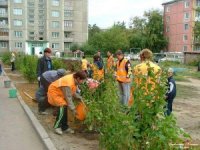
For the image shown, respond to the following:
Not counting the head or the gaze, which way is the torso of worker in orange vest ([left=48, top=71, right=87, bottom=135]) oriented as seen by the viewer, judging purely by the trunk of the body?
to the viewer's right

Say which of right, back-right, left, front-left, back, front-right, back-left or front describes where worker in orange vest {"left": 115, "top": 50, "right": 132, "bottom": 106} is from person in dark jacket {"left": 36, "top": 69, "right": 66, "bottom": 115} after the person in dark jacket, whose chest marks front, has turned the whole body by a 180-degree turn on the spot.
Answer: back

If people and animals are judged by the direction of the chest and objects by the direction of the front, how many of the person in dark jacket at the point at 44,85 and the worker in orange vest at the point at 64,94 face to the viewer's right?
2

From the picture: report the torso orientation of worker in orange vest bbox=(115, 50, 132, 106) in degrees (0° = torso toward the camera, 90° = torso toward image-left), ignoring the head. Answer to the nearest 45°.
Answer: approximately 45°

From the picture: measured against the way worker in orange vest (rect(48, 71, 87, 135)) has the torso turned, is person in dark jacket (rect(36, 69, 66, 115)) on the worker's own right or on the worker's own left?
on the worker's own left

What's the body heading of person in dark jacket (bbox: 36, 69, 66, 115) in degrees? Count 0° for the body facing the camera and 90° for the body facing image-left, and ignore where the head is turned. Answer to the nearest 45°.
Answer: approximately 270°

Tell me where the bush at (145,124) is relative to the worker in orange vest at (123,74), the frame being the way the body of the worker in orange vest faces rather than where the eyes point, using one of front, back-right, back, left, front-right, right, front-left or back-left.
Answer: front-left
